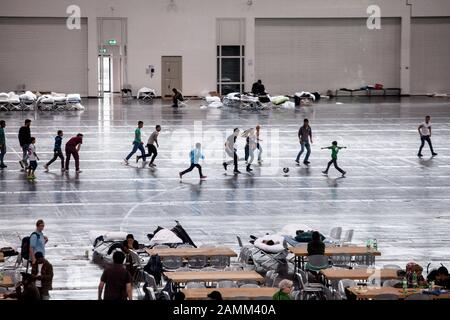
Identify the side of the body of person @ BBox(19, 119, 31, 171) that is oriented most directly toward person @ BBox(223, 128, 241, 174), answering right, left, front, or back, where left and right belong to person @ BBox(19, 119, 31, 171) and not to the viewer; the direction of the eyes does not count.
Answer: front

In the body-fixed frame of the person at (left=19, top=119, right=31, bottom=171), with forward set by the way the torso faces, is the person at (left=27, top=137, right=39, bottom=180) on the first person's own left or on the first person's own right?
on the first person's own right

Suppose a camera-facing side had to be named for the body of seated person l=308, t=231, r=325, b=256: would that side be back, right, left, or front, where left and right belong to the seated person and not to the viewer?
back

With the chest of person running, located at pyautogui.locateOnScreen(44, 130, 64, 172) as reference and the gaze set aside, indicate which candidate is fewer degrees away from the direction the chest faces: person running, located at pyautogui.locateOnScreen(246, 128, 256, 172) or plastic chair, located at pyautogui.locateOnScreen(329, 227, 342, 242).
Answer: the person running

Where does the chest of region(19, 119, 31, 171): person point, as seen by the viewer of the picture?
to the viewer's right

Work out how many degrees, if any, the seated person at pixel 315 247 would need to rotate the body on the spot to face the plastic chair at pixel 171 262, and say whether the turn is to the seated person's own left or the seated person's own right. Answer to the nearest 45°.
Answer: approximately 90° to the seated person's own left
